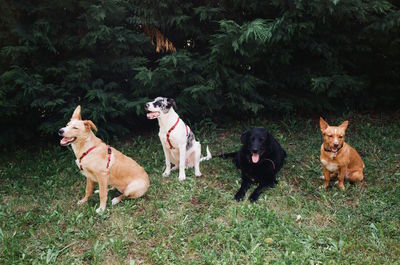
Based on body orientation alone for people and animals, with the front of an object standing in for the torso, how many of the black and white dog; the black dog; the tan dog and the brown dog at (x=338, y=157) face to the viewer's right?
0

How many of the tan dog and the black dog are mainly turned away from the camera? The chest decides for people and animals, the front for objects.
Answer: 0

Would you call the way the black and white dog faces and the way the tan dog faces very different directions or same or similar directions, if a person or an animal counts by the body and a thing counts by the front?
same or similar directions

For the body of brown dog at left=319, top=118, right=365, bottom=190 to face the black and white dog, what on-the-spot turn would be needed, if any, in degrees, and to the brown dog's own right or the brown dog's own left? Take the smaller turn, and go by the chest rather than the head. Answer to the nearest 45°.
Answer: approximately 45° to the brown dog's own right

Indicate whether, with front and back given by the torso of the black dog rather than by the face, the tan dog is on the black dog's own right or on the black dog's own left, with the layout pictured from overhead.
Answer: on the black dog's own right

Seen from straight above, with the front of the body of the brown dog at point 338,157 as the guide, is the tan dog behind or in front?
in front

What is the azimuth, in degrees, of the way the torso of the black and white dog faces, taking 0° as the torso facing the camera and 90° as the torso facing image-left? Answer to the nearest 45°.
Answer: approximately 45°

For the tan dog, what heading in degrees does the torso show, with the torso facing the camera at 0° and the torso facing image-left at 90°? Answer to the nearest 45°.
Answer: approximately 45°

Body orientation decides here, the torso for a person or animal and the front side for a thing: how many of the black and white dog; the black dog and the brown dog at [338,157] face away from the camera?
0

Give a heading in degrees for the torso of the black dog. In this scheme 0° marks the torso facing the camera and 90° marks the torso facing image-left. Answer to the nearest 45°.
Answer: approximately 0°

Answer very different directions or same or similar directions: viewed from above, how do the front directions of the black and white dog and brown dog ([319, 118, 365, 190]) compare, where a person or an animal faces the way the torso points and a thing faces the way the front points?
same or similar directions

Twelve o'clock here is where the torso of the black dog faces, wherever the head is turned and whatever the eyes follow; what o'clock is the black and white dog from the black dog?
The black and white dog is roughly at 3 o'clock from the black dog.

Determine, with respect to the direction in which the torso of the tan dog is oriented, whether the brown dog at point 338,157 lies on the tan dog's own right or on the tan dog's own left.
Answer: on the tan dog's own left

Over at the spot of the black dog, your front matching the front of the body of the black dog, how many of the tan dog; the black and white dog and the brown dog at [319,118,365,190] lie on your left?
1

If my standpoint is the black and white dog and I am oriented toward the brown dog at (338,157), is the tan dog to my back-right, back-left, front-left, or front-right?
back-right
